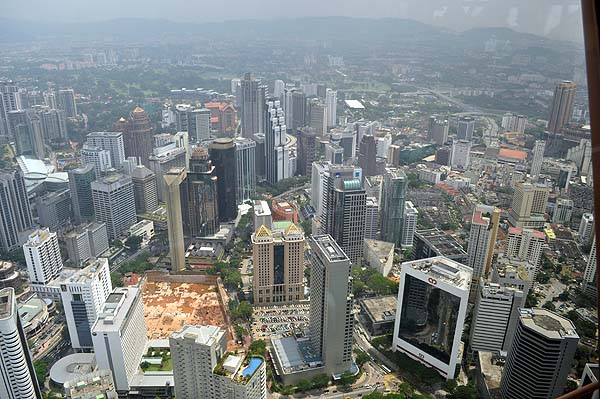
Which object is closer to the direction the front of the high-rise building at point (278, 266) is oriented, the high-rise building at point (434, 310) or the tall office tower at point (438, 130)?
the high-rise building

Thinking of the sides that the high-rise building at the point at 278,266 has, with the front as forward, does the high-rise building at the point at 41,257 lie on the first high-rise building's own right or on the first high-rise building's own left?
on the first high-rise building's own right

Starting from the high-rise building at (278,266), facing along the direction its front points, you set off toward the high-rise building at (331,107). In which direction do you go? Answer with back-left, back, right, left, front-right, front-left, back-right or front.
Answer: back

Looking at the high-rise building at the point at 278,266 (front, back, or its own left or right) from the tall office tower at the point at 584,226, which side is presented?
left

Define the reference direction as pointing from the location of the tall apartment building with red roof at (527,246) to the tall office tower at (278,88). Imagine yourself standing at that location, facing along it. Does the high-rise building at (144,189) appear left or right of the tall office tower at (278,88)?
left

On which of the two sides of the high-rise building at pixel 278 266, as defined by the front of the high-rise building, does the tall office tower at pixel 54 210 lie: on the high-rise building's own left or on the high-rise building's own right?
on the high-rise building's own right

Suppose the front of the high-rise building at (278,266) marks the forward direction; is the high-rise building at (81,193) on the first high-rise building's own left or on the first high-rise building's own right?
on the first high-rise building's own right

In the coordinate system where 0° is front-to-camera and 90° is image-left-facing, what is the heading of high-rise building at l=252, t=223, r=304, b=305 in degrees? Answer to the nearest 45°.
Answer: approximately 0°

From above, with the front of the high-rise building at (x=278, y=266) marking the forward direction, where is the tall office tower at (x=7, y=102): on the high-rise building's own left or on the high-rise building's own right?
on the high-rise building's own right

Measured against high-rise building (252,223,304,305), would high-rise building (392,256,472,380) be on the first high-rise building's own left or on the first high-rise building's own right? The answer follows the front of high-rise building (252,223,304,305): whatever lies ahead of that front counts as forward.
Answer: on the first high-rise building's own left

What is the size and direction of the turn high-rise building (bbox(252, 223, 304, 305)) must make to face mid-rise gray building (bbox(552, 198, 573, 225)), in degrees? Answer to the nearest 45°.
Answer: approximately 90° to its left

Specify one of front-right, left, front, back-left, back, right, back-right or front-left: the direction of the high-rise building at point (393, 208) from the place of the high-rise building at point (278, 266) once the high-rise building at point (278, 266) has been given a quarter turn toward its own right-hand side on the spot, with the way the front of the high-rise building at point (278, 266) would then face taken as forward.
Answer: back-right

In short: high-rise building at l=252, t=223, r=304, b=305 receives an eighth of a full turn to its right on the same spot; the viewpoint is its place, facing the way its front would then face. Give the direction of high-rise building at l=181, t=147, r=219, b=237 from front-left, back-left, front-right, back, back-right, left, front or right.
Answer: right

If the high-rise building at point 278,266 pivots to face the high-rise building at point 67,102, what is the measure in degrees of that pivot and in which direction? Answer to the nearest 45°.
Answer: approximately 135° to its right

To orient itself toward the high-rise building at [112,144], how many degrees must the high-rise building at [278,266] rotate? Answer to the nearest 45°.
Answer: approximately 135° to its right

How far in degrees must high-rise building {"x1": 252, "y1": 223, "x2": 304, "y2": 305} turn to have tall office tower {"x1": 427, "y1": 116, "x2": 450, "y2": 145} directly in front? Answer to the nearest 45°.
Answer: approximately 135° to its left

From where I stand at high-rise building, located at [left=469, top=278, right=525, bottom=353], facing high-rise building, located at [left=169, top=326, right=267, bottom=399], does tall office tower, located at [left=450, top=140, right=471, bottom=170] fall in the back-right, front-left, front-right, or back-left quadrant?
back-right

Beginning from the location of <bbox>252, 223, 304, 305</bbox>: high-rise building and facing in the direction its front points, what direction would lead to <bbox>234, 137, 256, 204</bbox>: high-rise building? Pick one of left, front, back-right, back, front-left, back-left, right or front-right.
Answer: back
